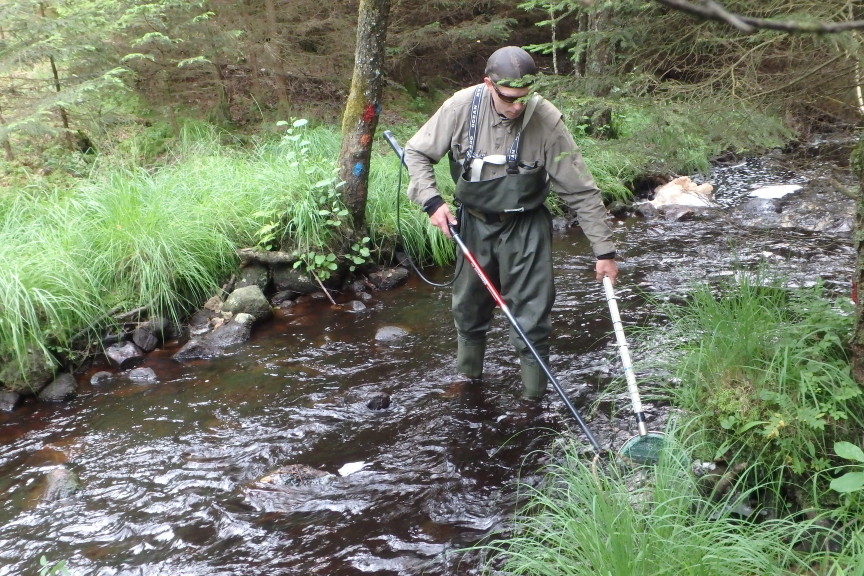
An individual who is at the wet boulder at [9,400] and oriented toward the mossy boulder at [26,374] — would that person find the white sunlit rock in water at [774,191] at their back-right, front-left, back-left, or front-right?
front-right

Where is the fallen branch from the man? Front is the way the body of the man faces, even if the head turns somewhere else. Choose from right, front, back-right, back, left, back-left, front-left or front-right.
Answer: back-right

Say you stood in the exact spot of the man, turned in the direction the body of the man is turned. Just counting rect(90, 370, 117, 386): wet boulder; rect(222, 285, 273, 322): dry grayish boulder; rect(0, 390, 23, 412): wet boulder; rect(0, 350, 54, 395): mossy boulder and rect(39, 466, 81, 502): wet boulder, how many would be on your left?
0

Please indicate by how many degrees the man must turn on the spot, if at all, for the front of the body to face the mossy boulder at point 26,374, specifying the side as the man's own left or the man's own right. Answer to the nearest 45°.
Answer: approximately 90° to the man's own right

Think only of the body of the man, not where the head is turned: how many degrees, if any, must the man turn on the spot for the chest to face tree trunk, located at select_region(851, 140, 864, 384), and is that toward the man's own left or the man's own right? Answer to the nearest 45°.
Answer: approximately 45° to the man's own left

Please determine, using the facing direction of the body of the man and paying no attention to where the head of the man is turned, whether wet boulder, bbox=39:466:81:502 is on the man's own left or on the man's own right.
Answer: on the man's own right

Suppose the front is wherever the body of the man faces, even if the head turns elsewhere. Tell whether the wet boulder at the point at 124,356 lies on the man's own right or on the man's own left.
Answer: on the man's own right

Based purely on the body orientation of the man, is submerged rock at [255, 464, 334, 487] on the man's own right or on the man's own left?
on the man's own right

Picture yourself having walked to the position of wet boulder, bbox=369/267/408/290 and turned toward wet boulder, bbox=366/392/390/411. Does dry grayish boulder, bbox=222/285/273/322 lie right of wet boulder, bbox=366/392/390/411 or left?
right

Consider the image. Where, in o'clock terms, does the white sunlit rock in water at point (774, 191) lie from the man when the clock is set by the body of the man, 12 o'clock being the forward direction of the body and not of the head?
The white sunlit rock in water is roughly at 7 o'clock from the man.

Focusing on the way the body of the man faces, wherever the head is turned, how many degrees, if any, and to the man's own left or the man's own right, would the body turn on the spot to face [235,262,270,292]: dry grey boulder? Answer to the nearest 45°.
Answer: approximately 135° to the man's own right

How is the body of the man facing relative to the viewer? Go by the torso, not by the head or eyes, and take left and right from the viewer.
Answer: facing the viewer

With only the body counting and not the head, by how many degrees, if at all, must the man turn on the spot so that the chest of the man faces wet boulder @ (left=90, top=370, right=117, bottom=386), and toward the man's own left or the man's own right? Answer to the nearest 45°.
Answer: approximately 90° to the man's own right
